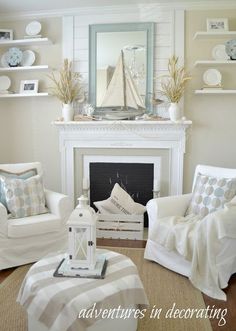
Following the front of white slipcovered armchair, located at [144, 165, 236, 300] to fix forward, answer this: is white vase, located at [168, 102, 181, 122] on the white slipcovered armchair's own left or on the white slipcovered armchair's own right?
on the white slipcovered armchair's own right

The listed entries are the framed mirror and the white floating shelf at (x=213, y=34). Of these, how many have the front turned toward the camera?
2

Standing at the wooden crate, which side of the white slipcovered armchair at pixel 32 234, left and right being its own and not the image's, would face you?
left

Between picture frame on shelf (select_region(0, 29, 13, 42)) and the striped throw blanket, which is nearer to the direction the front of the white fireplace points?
the striped throw blanket

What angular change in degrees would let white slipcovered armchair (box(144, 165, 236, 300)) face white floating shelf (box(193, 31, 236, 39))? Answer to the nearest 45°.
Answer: approximately 135° to its right
